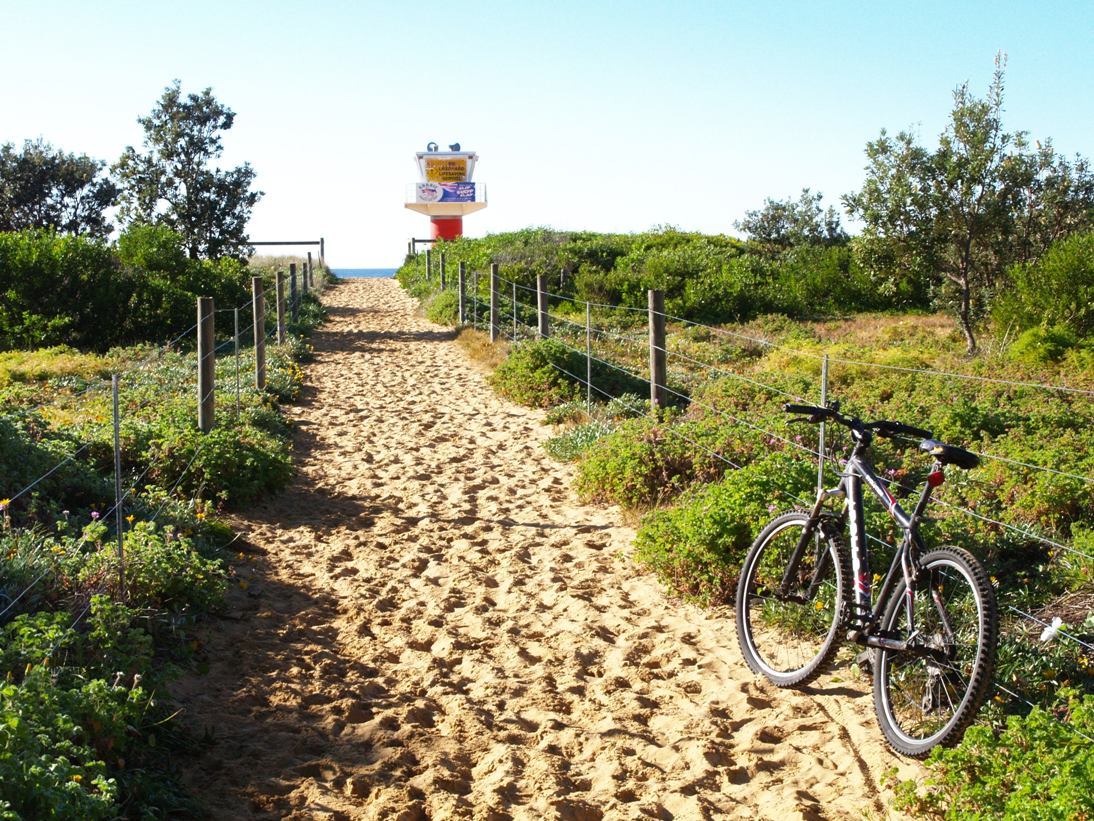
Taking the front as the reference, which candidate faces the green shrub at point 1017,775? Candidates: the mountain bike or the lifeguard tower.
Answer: the lifeguard tower

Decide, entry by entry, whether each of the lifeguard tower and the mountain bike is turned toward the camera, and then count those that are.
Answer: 1

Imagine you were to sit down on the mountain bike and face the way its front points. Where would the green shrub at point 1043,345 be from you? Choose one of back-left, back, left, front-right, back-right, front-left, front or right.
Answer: front-right

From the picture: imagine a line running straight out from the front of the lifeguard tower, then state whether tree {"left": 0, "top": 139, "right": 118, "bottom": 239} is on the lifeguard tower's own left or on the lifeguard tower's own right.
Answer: on the lifeguard tower's own right

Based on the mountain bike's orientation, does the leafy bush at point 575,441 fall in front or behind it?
in front

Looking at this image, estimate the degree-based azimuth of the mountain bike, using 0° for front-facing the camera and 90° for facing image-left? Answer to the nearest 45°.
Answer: approximately 135°

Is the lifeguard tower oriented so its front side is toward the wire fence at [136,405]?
yes

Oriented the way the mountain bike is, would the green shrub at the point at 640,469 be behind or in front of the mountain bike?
in front

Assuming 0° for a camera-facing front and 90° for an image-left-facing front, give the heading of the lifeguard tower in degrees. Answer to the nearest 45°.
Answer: approximately 0°

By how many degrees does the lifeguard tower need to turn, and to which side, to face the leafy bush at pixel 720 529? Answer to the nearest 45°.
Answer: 0° — it already faces it

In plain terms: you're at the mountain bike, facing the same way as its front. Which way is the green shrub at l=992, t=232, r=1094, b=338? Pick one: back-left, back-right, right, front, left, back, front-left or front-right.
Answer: front-right

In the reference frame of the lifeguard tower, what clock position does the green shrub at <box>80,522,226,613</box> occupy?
The green shrub is roughly at 12 o'clock from the lifeguard tower.

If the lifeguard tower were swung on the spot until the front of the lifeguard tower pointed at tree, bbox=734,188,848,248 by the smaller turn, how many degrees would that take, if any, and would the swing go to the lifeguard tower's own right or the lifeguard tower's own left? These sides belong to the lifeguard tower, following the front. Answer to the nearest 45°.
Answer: approximately 45° to the lifeguard tower's own left
